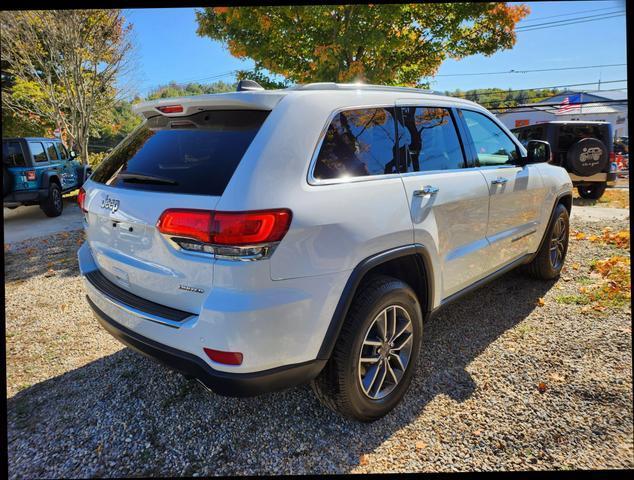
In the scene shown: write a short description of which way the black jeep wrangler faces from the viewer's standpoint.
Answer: facing away from the viewer and to the left of the viewer

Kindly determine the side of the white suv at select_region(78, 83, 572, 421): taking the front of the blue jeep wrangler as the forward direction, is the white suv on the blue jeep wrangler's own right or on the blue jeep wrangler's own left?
on the blue jeep wrangler's own right

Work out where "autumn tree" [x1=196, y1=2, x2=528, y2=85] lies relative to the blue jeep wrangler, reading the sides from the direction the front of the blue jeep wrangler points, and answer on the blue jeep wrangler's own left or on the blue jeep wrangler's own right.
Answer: on the blue jeep wrangler's own right

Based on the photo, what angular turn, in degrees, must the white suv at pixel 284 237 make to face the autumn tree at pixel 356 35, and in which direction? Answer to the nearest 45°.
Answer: approximately 45° to its left

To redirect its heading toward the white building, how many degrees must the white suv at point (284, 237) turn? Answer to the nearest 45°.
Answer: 0° — it already faces it

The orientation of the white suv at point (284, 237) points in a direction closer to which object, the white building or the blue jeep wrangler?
the white building

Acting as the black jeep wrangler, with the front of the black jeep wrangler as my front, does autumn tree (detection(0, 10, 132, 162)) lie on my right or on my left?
on my left

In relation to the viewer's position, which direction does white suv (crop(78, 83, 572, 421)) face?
facing away from the viewer and to the right of the viewer

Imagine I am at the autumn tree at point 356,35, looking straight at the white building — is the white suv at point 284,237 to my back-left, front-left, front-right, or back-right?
back-right

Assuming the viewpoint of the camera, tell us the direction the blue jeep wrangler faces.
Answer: facing away from the viewer and to the right of the viewer
